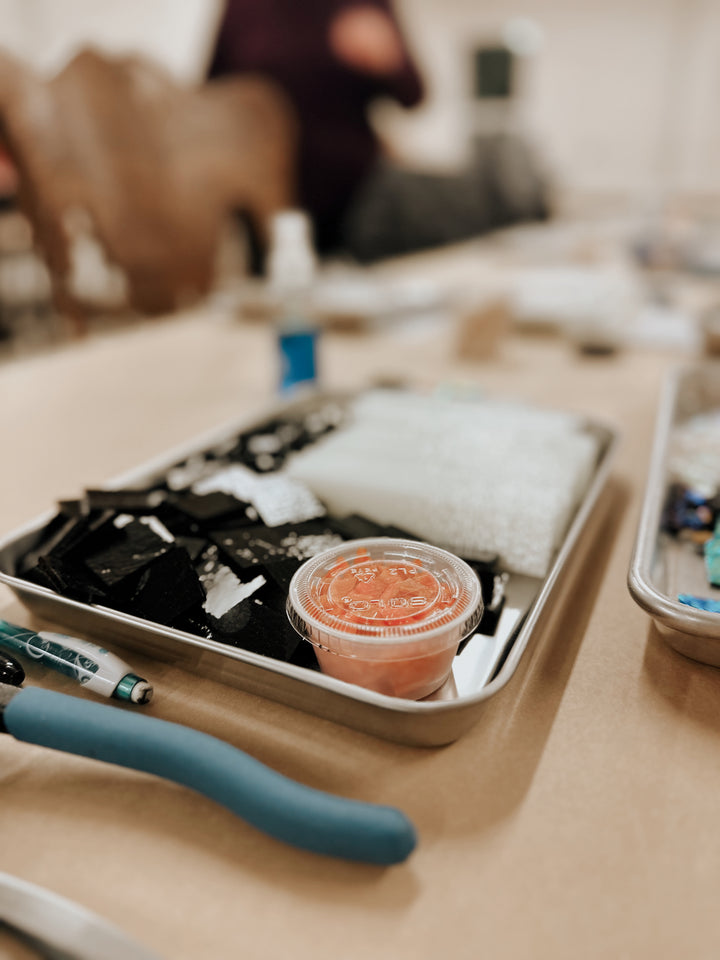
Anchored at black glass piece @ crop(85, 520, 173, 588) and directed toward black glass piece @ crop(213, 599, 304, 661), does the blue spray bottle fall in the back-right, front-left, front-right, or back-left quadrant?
back-left
